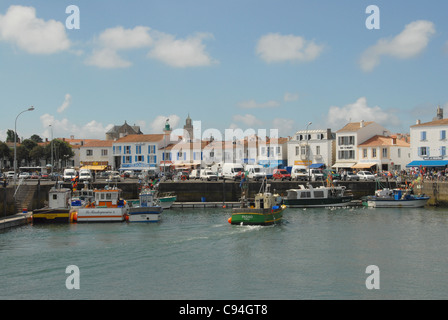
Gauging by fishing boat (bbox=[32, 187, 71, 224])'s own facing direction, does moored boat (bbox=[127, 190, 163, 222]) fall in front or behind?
behind

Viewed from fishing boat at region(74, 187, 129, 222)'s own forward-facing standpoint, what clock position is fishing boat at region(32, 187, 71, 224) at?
fishing boat at region(32, 187, 71, 224) is roughly at 6 o'clock from fishing boat at region(74, 187, 129, 222).

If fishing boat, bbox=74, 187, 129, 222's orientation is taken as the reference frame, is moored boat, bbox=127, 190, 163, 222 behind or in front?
in front

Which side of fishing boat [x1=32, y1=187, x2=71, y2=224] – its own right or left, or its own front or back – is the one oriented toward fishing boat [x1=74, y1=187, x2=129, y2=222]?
back

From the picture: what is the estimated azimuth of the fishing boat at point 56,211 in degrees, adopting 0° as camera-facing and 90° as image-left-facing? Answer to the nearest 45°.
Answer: approximately 90°

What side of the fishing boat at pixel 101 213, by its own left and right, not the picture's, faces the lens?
right
